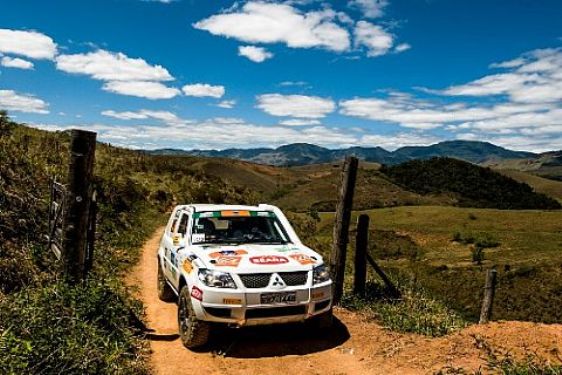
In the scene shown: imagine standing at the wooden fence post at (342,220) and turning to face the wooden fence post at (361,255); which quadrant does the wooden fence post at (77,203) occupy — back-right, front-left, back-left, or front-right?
back-left

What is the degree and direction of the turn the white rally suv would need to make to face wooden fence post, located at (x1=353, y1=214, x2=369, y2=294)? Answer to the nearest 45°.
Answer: approximately 90° to its left

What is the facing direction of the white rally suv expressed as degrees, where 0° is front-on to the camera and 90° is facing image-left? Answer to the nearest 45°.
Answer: approximately 315°

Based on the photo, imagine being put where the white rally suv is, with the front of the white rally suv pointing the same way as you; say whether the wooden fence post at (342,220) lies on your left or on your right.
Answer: on your left

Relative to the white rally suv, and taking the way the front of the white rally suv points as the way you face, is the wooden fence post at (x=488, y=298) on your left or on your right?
on your left

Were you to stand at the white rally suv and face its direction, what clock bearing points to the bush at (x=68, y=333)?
The bush is roughly at 2 o'clock from the white rally suv.

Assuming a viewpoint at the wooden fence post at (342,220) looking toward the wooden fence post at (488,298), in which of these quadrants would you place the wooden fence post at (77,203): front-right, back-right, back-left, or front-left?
back-right

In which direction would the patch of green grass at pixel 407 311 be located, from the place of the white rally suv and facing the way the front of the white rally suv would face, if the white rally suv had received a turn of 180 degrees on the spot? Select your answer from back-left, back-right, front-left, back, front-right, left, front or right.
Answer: right
